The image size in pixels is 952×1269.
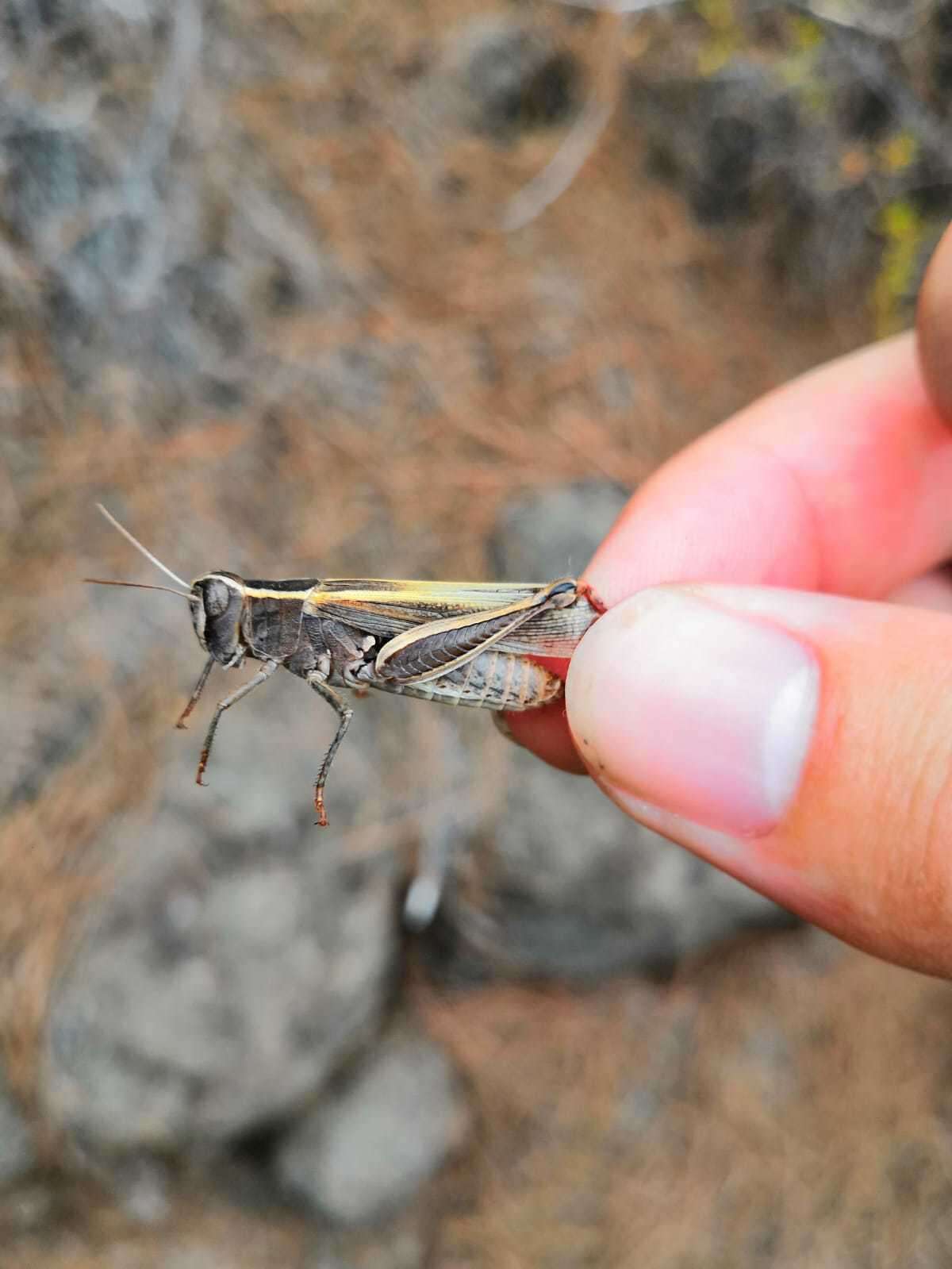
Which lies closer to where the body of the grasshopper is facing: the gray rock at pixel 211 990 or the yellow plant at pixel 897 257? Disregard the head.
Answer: the gray rock

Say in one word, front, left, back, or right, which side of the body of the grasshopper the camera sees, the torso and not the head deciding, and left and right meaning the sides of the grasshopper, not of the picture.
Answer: left

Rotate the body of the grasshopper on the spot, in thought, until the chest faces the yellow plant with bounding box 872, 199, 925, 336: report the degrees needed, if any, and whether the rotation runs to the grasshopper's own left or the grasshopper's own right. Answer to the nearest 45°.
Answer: approximately 135° to the grasshopper's own right

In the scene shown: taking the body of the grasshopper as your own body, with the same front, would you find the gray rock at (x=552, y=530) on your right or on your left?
on your right
